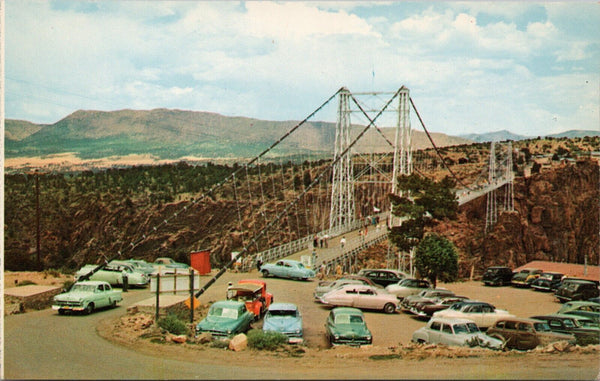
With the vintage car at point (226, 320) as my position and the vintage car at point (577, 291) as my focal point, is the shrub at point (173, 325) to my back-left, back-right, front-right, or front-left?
back-left

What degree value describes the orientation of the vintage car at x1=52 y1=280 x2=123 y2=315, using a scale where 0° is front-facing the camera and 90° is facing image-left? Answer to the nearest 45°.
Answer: approximately 45°

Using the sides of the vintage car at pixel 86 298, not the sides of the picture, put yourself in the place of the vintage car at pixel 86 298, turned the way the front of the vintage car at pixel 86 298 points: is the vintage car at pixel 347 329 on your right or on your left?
on your left

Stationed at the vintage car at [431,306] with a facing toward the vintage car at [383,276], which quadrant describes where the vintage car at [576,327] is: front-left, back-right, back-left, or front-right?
back-right

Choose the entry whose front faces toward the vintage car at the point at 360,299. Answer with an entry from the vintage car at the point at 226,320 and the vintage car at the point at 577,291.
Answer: the vintage car at the point at 577,291

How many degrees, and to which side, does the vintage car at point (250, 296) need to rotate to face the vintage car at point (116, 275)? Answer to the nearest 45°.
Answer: approximately 90° to its right

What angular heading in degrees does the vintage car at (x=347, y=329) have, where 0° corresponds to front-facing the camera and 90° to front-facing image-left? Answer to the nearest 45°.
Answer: approximately 0°

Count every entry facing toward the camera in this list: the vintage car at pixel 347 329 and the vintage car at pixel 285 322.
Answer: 2
